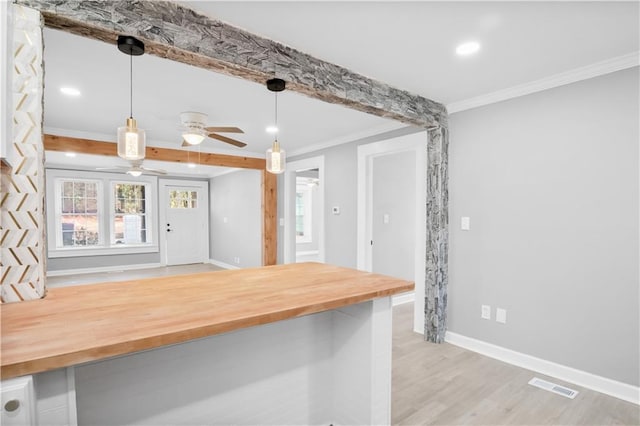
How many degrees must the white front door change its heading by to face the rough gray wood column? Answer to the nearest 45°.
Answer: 0° — it already faces it

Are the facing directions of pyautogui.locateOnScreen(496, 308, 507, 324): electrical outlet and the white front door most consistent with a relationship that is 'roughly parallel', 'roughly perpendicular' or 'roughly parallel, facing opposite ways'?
roughly perpendicular

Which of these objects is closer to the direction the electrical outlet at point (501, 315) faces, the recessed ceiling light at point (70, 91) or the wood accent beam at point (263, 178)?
the recessed ceiling light

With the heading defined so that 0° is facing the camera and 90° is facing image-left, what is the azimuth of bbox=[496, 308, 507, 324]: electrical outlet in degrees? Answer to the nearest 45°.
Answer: approximately 45°

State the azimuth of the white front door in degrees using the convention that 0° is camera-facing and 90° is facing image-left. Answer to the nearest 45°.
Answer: approximately 0°

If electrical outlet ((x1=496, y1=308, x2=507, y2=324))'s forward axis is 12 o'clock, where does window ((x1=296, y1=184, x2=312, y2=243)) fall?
The window is roughly at 3 o'clock from the electrical outlet.

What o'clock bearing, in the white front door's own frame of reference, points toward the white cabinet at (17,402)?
The white cabinet is roughly at 12 o'clock from the white front door.
